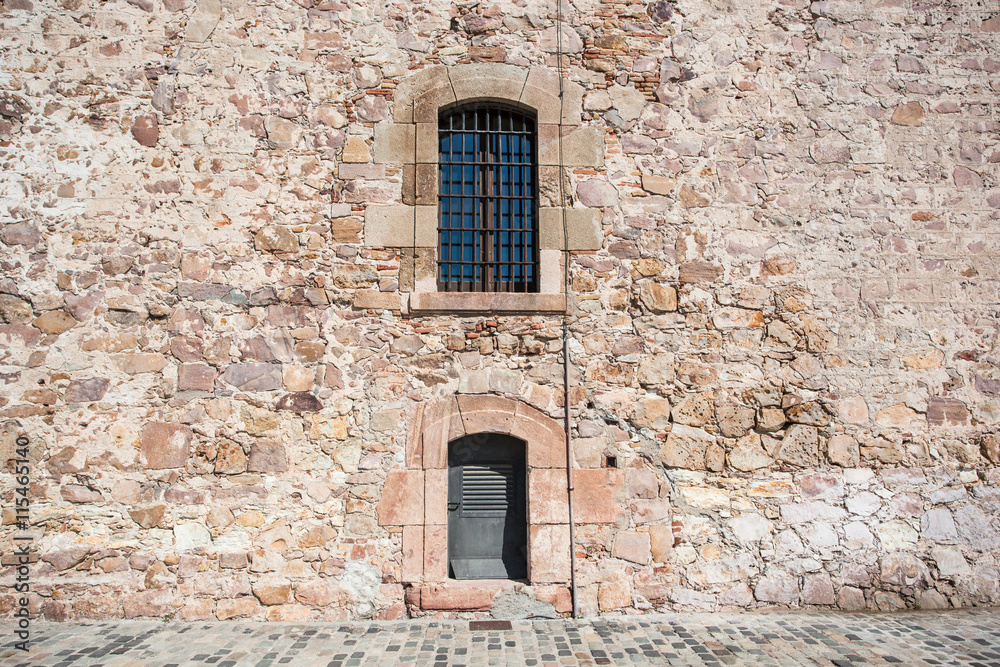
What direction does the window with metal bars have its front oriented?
toward the camera
